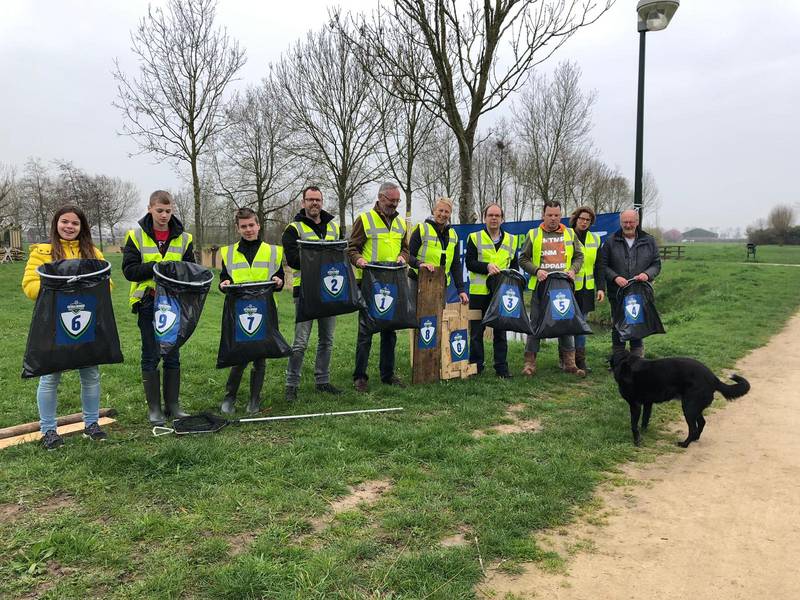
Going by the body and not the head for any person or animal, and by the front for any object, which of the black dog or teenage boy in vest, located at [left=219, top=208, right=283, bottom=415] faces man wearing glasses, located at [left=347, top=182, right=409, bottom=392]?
the black dog

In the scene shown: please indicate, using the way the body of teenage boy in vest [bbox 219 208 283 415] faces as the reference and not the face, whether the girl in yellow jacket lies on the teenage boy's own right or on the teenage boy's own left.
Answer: on the teenage boy's own right

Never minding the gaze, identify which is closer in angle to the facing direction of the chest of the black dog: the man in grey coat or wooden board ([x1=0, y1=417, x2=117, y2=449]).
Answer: the wooden board

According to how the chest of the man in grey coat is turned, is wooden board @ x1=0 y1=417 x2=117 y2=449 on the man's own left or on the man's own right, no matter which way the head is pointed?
on the man's own right

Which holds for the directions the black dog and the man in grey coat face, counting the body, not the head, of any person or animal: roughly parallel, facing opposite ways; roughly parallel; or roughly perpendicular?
roughly perpendicular

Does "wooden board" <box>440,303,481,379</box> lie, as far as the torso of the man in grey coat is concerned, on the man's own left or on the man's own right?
on the man's own right

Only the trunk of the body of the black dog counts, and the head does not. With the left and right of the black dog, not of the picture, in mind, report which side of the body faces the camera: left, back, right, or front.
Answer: left

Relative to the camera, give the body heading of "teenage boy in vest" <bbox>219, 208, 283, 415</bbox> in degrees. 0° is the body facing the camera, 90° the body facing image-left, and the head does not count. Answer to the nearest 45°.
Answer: approximately 0°
